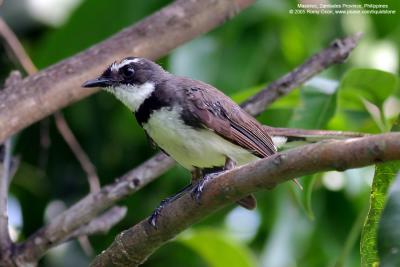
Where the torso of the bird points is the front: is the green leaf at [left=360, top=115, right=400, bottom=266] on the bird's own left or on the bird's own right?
on the bird's own left

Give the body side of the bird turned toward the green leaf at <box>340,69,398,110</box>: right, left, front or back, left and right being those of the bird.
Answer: back

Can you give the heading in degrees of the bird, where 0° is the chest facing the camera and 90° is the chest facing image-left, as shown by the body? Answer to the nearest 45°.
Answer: approximately 90°
